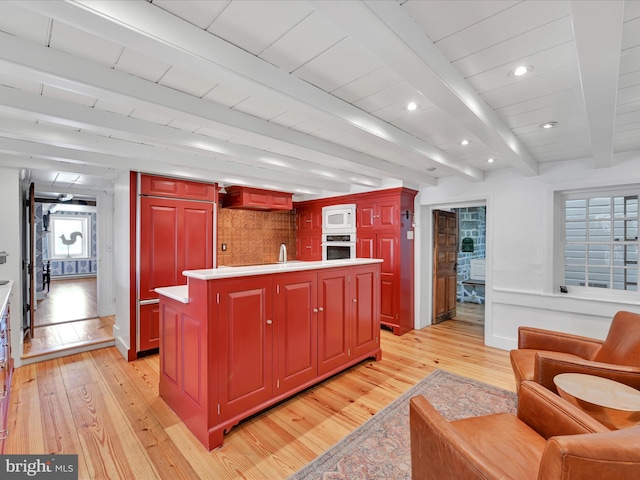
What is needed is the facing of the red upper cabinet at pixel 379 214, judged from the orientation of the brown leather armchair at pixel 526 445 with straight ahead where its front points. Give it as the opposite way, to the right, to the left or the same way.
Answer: to the left

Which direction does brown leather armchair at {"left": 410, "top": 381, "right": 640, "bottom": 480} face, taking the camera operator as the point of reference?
facing away from the viewer and to the left of the viewer

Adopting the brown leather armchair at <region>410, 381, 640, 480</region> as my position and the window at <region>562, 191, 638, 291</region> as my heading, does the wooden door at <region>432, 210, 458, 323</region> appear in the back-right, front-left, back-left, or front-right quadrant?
front-left

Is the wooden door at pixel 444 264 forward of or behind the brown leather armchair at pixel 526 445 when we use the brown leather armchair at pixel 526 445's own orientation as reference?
forward

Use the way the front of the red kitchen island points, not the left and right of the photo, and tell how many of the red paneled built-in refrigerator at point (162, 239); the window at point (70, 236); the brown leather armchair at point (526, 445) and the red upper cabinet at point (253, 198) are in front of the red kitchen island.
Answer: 1

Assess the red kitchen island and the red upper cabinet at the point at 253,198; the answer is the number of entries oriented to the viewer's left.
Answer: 0

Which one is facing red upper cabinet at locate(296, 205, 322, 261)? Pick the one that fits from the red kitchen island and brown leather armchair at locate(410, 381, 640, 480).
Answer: the brown leather armchair

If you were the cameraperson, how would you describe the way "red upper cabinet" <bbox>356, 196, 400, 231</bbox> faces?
facing the viewer and to the left of the viewer

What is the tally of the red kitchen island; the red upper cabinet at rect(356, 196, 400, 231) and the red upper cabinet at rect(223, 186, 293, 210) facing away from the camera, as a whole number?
0

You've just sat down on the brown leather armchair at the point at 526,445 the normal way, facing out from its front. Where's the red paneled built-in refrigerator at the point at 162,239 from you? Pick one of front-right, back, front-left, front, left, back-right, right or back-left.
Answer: front-left

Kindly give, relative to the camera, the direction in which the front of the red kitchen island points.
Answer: facing the viewer and to the right of the viewer

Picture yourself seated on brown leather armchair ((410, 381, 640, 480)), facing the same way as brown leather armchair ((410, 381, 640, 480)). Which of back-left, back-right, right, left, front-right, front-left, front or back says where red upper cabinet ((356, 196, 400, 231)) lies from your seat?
front

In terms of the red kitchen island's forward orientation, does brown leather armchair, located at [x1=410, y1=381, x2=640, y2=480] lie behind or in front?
in front

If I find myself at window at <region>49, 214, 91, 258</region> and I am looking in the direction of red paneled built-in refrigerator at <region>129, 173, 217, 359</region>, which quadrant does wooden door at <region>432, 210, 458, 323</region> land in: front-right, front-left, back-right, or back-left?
front-left

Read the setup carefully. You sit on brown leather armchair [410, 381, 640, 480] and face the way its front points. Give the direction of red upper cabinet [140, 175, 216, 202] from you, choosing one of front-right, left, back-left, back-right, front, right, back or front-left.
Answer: front-left

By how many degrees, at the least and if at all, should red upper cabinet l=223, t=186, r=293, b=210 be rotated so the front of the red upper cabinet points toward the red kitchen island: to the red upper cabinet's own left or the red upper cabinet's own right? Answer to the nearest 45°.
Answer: approximately 45° to the red upper cabinet's own right
